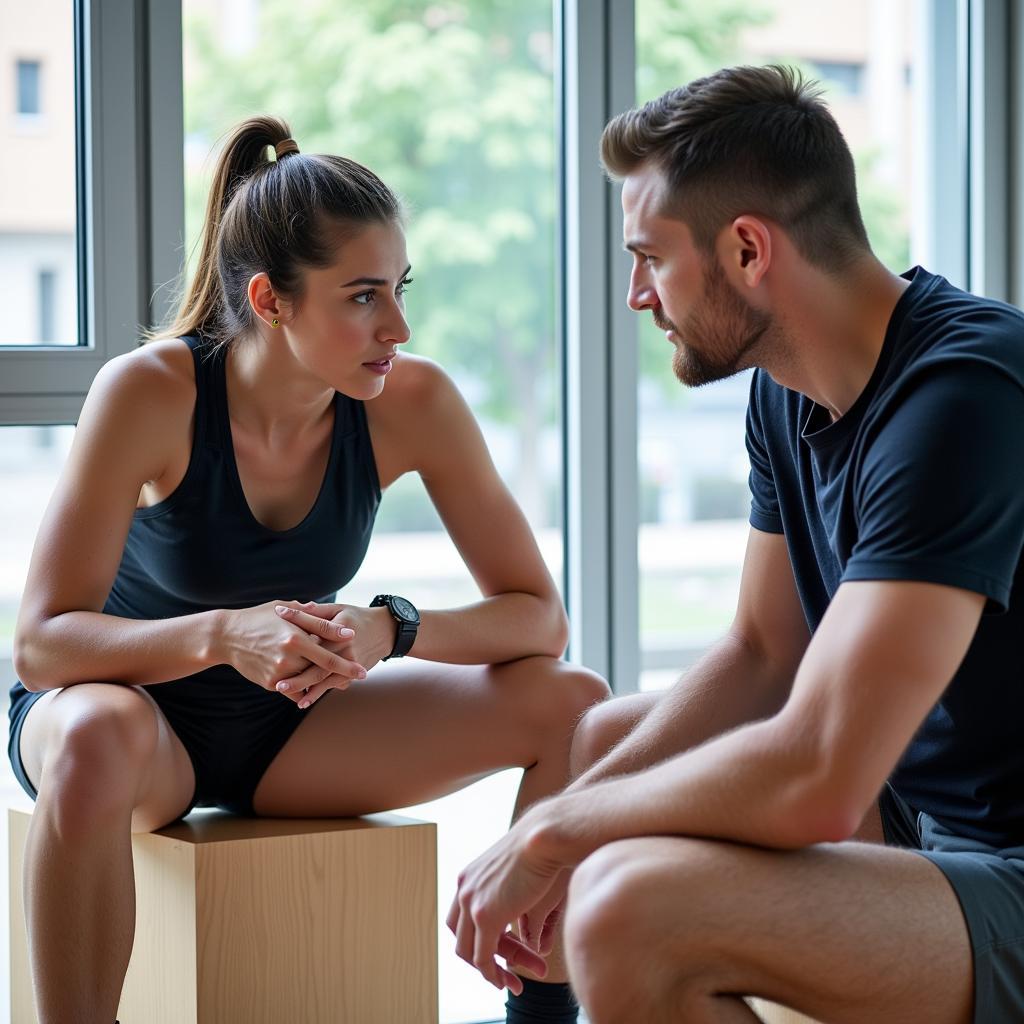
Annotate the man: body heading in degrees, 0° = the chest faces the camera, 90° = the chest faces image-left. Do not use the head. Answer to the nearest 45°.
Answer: approximately 90°

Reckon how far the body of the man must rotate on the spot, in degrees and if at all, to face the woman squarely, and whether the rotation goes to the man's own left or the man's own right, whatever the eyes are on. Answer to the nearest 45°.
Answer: approximately 45° to the man's own right

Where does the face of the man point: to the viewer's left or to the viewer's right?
to the viewer's left
